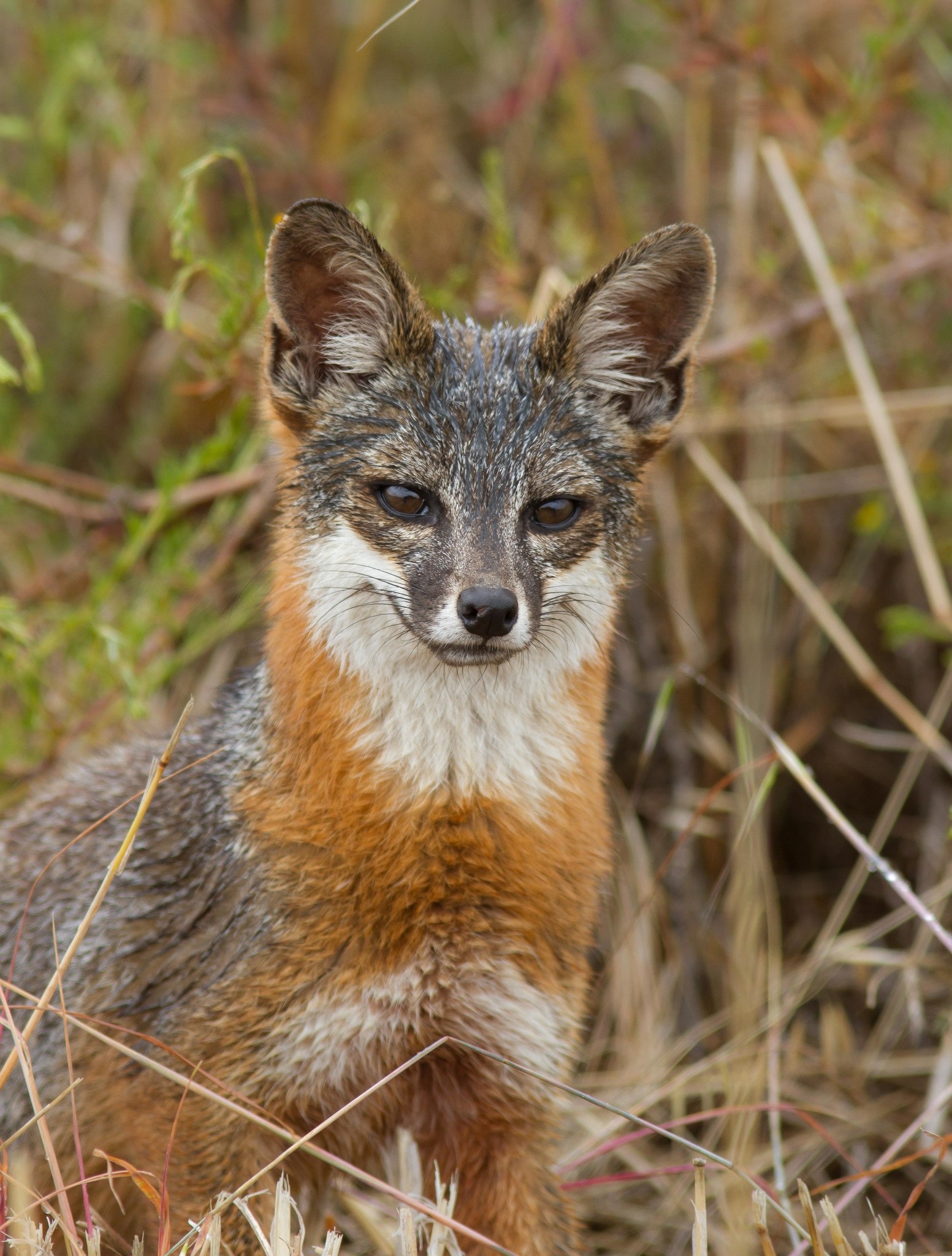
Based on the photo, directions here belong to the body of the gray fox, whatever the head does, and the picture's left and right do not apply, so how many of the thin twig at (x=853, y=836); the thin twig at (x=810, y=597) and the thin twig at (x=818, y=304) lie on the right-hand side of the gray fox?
0

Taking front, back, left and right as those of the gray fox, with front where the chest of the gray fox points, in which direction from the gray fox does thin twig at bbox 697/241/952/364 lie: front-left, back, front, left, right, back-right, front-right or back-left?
left

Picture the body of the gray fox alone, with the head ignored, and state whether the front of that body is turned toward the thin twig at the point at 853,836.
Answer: no

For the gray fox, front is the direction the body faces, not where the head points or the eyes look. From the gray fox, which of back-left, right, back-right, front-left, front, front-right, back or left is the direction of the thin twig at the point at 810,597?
left

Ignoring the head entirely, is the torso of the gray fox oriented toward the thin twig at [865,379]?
no

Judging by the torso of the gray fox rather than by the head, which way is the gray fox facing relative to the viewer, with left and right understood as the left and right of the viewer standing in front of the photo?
facing the viewer and to the right of the viewer

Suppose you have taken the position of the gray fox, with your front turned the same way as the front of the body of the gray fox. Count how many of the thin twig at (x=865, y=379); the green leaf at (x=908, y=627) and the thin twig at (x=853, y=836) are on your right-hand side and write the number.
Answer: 0

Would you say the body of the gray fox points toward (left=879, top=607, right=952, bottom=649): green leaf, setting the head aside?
no

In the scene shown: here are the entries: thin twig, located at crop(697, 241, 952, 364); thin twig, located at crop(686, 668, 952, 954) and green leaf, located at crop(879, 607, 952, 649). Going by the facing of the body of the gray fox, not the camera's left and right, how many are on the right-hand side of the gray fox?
0
